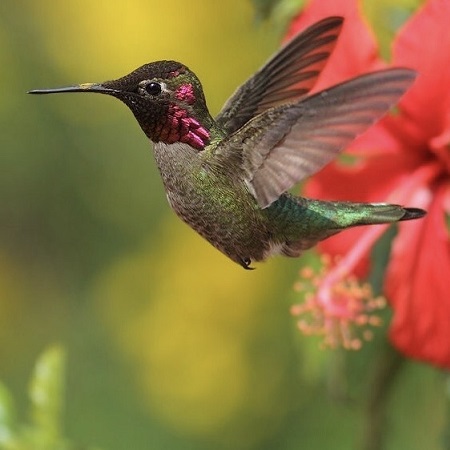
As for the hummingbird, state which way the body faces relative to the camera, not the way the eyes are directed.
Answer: to the viewer's left
